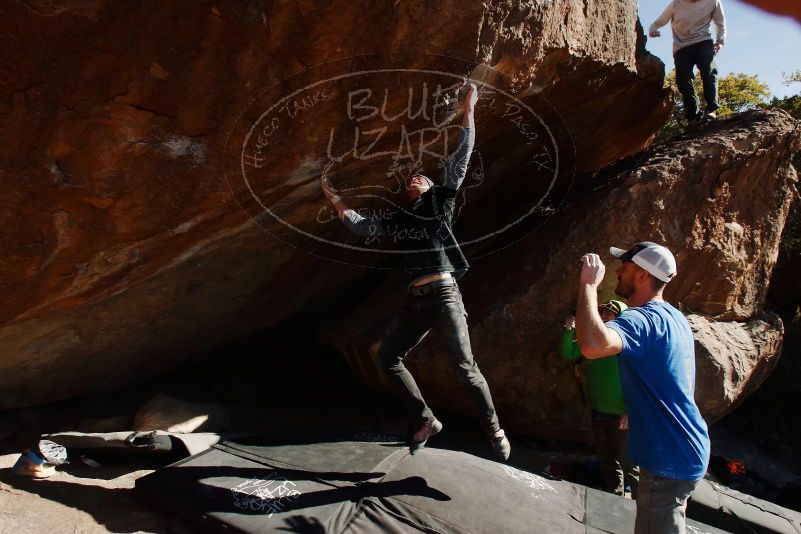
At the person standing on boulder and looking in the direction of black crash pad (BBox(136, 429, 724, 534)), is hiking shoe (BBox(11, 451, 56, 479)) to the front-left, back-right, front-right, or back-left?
front-right

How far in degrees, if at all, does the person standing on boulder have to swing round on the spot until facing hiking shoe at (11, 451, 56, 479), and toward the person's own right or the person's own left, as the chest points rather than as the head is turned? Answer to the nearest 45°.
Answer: approximately 45° to the person's own right

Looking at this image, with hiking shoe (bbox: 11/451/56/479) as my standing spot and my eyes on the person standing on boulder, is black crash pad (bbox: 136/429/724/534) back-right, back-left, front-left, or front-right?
front-right

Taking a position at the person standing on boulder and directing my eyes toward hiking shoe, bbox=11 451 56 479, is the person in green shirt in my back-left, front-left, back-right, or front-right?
front-left

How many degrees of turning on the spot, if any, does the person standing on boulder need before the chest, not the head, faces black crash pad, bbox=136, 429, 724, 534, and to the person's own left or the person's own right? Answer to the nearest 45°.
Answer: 0° — they already face it

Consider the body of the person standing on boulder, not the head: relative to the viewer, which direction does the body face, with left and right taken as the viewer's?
facing the viewer

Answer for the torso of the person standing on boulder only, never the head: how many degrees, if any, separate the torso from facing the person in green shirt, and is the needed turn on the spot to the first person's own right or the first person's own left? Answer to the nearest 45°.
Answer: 0° — they already face them
